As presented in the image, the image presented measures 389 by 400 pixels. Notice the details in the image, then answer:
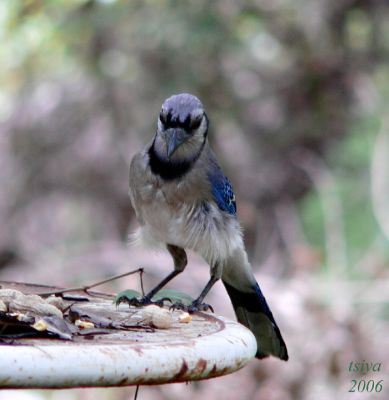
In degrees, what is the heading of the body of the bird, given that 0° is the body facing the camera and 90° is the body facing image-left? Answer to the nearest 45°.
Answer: approximately 45°
